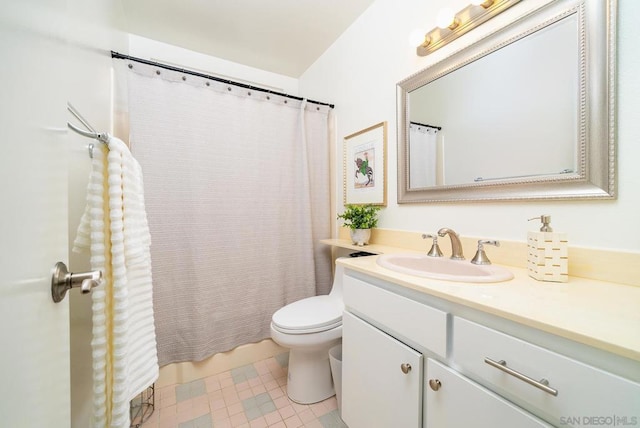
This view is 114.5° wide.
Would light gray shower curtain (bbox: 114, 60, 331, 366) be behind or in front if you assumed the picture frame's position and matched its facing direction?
in front

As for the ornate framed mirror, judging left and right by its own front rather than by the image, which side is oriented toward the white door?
front

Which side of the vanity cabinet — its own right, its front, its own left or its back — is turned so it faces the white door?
front

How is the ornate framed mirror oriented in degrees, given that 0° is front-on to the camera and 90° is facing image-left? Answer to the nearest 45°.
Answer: approximately 45°

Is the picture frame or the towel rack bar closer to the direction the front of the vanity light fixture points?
the towel rack bar

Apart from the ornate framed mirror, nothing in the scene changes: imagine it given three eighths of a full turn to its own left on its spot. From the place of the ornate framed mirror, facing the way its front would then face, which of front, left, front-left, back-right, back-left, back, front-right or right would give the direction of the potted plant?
back

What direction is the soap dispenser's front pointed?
to the viewer's left

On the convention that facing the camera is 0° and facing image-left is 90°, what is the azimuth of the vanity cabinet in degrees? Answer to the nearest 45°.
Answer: approximately 45°

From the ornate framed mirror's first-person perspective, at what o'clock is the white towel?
The white towel is roughly at 12 o'clock from the ornate framed mirror.
